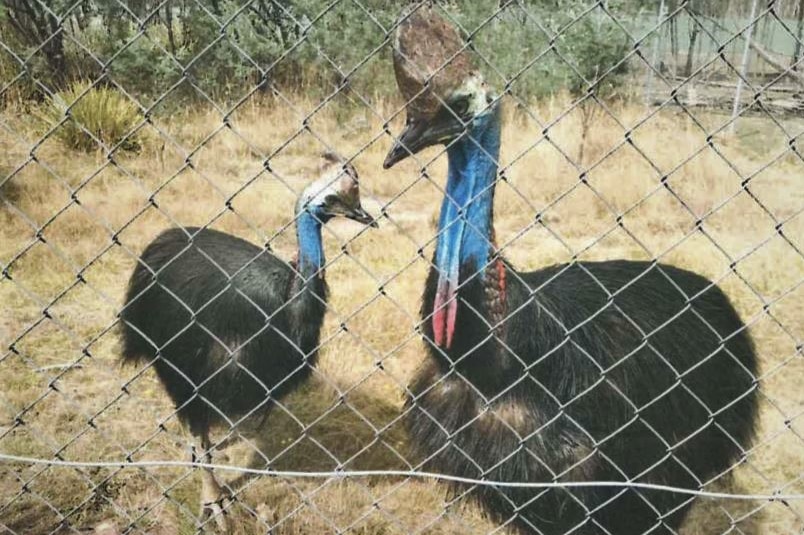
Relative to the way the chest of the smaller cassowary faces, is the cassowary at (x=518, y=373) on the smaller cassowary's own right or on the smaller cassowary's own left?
on the smaller cassowary's own right

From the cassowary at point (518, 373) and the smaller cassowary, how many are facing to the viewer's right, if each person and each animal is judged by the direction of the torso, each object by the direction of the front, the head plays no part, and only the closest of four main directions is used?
1

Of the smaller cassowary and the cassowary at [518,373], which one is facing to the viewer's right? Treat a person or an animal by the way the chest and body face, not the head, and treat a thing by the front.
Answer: the smaller cassowary

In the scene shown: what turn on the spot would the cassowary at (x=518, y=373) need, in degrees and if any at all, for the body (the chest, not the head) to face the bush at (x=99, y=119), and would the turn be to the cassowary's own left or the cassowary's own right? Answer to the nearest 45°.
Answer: approximately 90° to the cassowary's own right

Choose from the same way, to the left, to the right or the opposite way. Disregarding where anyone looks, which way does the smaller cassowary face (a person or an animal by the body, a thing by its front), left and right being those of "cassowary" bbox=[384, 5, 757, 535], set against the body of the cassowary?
the opposite way

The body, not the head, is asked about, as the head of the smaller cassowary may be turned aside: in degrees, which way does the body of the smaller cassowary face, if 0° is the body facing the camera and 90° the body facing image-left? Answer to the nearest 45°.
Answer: approximately 270°

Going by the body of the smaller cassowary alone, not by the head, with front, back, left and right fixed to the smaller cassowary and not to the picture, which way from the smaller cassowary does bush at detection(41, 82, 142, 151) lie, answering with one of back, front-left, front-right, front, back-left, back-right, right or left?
left
